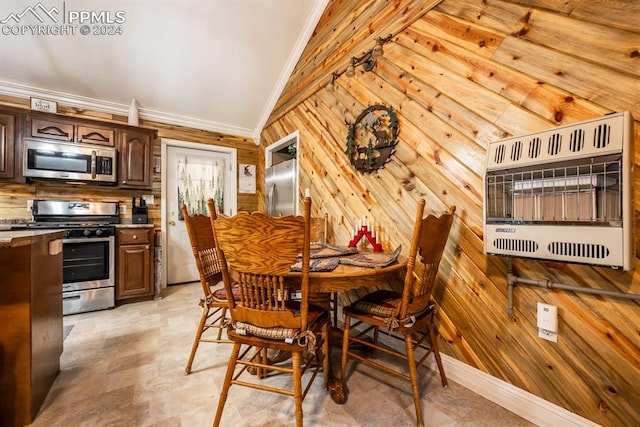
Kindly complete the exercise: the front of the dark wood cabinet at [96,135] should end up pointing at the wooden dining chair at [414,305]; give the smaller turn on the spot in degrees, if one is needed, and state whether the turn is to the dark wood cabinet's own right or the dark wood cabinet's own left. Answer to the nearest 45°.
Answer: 0° — it already faces it

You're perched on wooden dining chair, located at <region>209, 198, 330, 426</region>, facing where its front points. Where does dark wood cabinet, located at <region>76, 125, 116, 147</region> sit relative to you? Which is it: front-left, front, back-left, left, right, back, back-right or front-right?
left

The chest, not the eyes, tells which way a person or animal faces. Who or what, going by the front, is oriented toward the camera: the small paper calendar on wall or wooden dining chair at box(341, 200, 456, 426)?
the small paper calendar on wall

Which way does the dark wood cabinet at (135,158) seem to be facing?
toward the camera

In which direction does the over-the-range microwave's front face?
toward the camera

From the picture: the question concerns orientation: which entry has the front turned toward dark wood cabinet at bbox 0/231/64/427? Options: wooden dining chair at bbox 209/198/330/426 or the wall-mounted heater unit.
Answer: the wall-mounted heater unit

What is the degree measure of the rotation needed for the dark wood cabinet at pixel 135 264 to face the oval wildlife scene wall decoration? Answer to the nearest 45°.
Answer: approximately 45° to its left

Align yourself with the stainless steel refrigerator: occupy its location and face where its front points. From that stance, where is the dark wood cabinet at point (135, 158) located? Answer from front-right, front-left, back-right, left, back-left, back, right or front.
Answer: front-right

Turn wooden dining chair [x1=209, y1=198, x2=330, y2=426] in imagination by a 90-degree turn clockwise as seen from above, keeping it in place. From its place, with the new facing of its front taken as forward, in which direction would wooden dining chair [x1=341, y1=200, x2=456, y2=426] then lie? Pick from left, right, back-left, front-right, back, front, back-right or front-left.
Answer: front-left

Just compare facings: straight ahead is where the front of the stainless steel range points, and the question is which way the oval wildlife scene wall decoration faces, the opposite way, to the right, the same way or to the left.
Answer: to the right

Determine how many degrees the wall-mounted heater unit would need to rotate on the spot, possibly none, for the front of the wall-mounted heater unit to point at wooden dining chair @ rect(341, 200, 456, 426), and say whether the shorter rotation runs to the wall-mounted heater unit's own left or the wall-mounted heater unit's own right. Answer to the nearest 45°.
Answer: approximately 45° to the wall-mounted heater unit's own right

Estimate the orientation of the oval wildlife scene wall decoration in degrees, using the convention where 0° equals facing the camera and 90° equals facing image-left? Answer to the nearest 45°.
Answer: approximately 45°

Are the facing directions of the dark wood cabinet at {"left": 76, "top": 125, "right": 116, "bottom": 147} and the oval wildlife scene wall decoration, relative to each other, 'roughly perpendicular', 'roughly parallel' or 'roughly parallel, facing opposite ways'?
roughly perpendicular

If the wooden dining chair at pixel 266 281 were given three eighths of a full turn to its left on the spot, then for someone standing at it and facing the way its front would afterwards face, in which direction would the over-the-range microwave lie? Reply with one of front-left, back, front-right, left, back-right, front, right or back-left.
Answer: front-right
